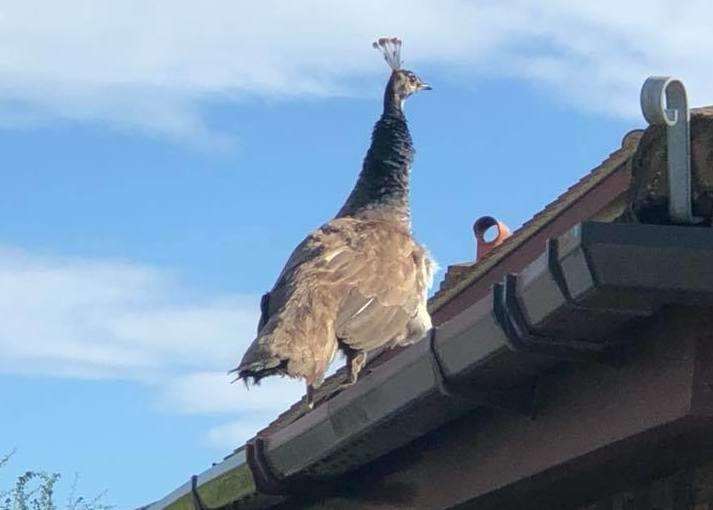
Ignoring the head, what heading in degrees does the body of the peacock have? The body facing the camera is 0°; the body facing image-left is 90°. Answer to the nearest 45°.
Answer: approximately 225°
